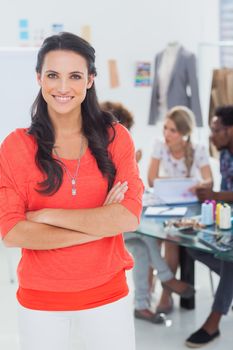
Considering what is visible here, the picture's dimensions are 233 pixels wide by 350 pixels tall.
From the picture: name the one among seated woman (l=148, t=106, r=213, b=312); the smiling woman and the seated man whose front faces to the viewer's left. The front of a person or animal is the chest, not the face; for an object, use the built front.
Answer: the seated man

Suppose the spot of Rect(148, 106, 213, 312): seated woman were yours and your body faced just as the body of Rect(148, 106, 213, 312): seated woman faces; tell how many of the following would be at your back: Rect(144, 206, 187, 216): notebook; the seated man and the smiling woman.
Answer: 0

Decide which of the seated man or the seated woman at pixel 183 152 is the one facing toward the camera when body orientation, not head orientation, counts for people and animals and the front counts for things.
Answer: the seated woman

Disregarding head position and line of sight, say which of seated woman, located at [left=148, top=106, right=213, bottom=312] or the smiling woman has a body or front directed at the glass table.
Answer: the seated woman

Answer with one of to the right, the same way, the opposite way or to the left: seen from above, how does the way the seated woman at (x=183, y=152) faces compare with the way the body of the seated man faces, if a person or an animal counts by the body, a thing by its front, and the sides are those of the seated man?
to the left

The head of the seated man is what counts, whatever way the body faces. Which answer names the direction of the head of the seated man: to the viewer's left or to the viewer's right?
to the viewer's left

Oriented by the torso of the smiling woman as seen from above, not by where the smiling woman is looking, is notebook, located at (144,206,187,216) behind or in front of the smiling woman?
behind

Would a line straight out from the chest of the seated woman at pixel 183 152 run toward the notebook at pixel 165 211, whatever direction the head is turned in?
yes

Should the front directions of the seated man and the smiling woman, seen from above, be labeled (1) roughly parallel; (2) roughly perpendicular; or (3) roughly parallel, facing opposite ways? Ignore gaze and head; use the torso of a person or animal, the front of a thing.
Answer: roughly perpendicular

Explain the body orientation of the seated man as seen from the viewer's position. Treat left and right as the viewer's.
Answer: facing to the left of the viewer

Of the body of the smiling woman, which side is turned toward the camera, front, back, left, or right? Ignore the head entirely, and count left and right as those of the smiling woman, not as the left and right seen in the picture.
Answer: front

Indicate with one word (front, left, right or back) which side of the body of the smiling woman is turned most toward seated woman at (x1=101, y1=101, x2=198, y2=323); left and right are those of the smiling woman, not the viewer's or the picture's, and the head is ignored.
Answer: back

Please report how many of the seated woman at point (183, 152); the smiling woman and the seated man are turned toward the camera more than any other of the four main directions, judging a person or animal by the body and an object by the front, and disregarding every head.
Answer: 2

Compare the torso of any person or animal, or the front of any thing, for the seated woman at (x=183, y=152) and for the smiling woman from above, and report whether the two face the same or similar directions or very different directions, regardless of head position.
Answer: same or similar directions
